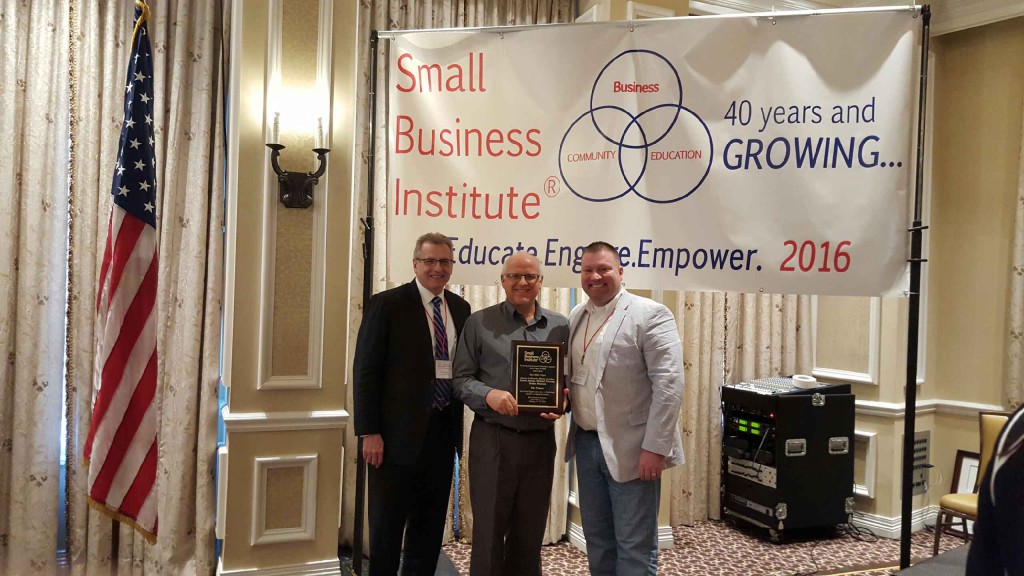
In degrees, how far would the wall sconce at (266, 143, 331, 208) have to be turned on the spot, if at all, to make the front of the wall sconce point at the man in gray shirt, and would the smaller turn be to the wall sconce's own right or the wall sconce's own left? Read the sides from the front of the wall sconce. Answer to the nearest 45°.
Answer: approximately 45° to the wall sconce's own left

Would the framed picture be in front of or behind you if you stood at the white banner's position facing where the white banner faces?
behind

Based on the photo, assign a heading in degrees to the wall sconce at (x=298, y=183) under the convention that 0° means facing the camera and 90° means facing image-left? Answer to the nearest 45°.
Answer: approximately 0°

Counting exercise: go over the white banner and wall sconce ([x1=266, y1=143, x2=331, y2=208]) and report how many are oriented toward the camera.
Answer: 2

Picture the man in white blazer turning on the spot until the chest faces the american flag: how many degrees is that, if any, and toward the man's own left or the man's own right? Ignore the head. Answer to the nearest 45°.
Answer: approximately 45° to the man's own right

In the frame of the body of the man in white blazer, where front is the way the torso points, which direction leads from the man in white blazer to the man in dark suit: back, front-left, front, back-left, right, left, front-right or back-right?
front-right

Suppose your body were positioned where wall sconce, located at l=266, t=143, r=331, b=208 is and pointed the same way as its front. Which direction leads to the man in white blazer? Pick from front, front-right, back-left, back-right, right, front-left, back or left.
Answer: front-left

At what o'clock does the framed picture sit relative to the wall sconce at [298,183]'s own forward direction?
The framed picture is roughly at 9 o'clock from the wall sconce.

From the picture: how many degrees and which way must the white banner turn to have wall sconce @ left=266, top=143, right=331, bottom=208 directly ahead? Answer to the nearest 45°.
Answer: approximately 90° to its right
